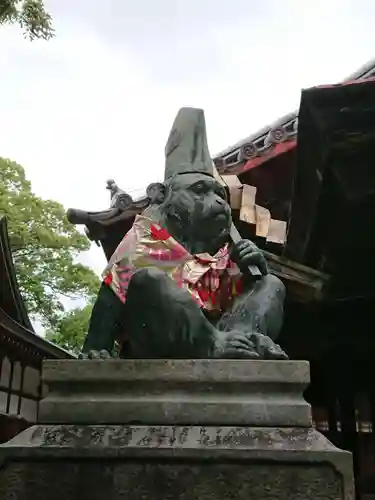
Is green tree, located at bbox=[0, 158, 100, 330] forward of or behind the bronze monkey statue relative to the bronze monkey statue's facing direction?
behind

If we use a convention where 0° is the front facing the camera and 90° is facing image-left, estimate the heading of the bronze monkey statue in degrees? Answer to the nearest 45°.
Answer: approximately 315°
